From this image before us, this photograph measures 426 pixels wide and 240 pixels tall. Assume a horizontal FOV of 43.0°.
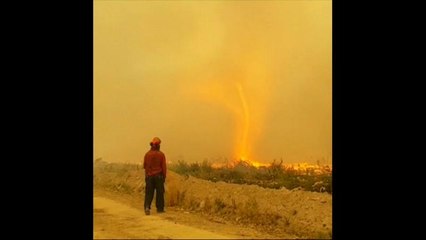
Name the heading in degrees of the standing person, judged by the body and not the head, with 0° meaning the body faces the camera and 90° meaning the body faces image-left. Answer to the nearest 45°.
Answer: approximately 180°
